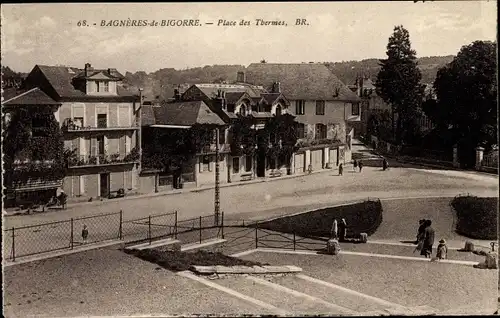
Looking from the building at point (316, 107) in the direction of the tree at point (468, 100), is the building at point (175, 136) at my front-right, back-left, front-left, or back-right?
back-right

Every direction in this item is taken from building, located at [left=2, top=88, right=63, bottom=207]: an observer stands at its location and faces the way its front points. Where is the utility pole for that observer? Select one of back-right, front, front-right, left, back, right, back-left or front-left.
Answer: front-left

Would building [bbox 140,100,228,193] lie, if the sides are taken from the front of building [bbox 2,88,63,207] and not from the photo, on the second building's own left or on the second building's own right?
on the second building's own left

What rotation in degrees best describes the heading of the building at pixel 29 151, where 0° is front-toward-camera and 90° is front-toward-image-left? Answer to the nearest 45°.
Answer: approximately 315°

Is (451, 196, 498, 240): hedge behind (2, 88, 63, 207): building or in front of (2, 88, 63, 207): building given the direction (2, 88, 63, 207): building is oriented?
in front

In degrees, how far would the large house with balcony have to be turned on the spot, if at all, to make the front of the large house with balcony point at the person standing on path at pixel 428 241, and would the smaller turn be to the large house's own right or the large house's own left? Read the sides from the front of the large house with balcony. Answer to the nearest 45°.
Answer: approximately 45° to the large house's own left

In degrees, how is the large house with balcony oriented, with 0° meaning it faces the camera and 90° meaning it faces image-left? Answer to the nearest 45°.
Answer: approximately 315°

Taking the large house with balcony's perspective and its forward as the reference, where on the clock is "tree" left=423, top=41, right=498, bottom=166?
The tree is roughly at 9 o'clock from the large house with balcony.
